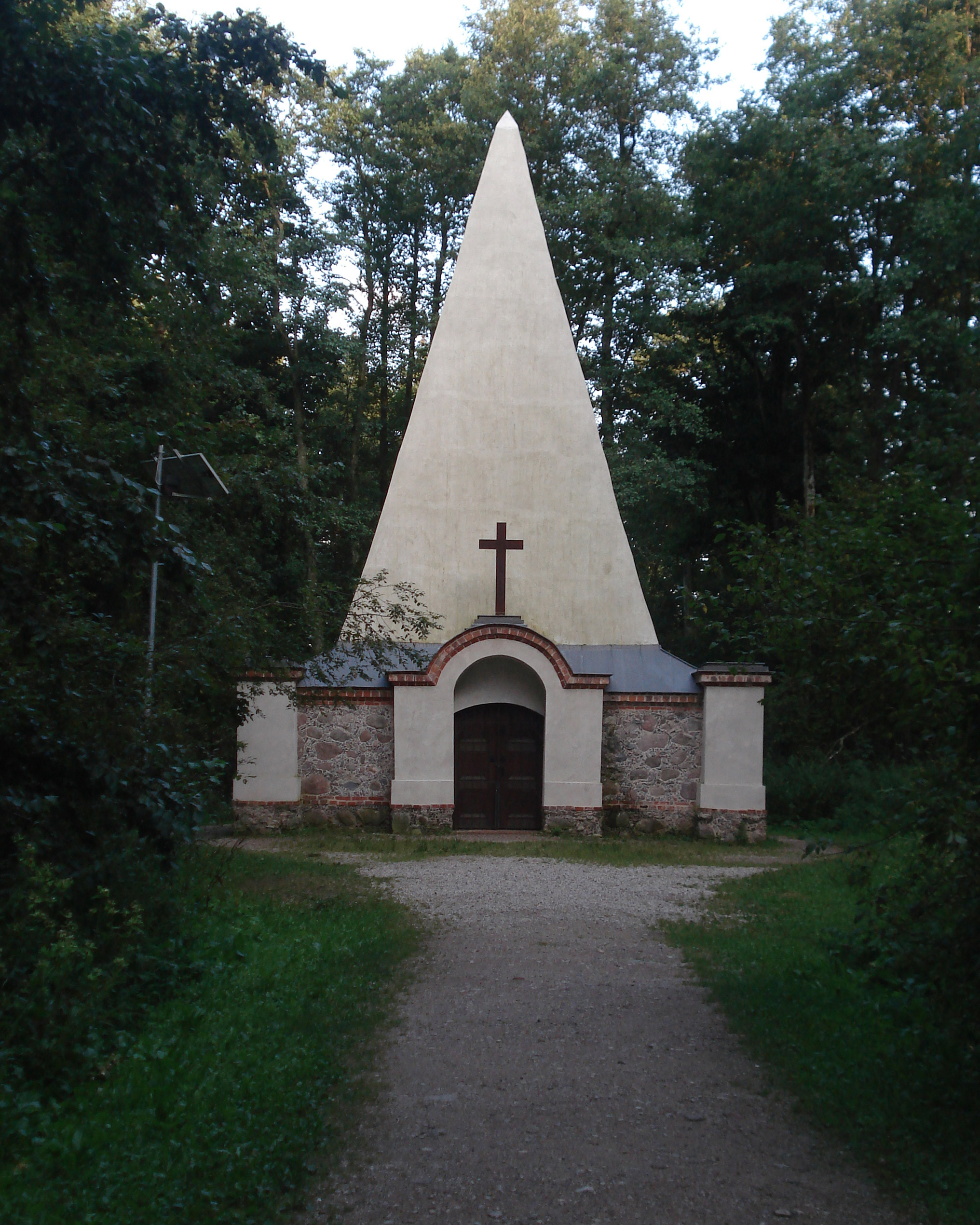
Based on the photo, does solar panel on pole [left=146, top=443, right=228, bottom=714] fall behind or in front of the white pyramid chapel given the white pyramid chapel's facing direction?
in front

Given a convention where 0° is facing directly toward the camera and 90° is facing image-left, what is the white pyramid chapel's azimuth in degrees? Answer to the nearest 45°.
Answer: approximately 0°

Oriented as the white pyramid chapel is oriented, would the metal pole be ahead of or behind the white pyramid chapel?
ahead
